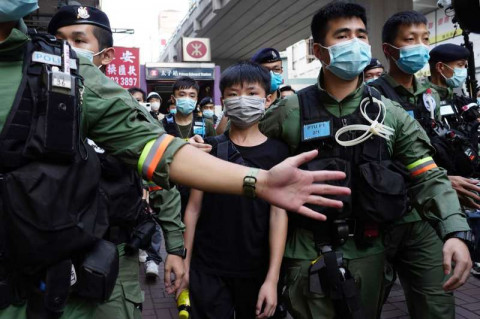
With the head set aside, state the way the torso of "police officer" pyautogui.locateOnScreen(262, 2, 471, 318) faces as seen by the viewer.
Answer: toward the camera

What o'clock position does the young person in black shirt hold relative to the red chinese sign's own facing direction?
The young person in black shirt is roughly at 12 o'clock from the red chinese sign.

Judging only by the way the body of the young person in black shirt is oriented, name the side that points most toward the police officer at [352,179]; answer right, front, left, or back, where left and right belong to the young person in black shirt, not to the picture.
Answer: left

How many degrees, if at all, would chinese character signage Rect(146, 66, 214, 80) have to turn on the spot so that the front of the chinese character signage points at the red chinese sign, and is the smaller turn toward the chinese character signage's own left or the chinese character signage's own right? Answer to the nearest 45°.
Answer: approximately 45° to the chinese character signage's own right

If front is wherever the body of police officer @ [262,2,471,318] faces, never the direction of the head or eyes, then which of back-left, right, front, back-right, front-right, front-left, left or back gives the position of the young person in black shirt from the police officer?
right

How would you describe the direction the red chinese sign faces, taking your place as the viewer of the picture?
facing the viewer

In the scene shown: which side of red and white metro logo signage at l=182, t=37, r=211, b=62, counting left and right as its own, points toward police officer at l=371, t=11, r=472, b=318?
front

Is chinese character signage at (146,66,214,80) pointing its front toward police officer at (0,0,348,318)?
yes

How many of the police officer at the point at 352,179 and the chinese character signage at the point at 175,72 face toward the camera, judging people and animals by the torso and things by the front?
2

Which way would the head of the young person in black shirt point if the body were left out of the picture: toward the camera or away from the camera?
toward the camera

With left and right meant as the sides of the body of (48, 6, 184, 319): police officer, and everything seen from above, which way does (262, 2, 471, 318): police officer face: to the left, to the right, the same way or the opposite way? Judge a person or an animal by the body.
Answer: the same way

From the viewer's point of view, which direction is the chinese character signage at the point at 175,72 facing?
toward the camera

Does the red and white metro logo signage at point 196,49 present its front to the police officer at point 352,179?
yes

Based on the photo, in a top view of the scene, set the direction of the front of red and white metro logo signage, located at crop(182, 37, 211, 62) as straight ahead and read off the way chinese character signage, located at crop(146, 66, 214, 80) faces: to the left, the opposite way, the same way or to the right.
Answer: the same way

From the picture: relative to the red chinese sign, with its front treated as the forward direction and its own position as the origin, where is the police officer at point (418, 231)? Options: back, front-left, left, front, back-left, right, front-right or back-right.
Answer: front
